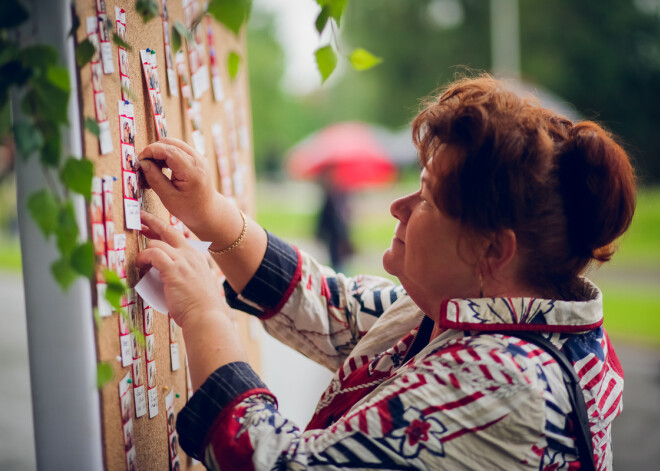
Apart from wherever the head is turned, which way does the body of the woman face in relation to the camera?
to the viewer's left

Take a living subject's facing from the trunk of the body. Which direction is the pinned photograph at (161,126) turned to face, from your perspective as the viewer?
facing the viewer and to the right of the viewer

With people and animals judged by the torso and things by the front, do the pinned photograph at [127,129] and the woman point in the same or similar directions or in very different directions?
very different directions

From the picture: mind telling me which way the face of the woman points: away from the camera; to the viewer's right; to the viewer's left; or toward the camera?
to the viewer's left
